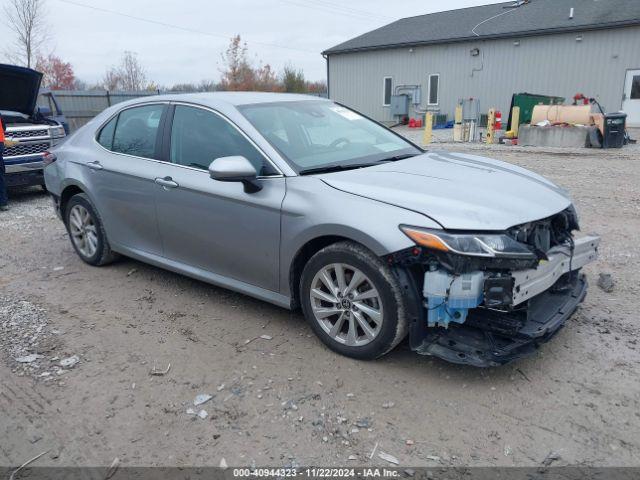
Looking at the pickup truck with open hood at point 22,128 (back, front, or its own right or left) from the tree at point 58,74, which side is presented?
back

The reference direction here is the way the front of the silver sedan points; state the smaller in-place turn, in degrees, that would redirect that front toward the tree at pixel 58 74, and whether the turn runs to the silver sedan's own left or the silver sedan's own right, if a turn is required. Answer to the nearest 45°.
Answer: approximately 180°

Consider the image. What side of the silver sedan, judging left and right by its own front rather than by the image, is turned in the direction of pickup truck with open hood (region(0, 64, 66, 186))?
back

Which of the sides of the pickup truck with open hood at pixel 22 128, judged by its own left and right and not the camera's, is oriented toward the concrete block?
left

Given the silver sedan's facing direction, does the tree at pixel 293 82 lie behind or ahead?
behind

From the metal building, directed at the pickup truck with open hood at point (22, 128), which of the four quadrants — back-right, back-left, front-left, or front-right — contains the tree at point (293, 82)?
back-right

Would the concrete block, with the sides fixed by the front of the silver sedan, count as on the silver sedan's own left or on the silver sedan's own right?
on the silver sedan's own left

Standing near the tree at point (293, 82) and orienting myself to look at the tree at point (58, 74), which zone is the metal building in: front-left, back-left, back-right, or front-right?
back-left

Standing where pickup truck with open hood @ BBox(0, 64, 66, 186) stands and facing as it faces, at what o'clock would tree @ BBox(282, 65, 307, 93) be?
The tree is roughly at 7 o'clock from the pickup truck with open hood.

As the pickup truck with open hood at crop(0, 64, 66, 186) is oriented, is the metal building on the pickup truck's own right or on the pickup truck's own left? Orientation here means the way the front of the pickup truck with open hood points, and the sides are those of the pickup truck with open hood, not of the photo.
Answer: on the pickup truck's own left

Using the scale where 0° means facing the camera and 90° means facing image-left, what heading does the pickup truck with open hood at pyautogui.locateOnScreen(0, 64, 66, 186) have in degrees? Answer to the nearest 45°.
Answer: approximately 0°
